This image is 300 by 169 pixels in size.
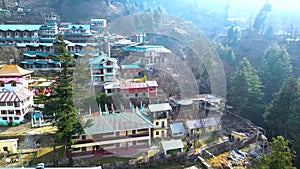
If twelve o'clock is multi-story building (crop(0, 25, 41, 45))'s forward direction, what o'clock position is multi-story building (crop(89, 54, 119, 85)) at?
multi-story building (crop(89, 54, 119, 85)) is roughly at 11 o'clock from multi-story building (crop(0, 25, 41, 45)).

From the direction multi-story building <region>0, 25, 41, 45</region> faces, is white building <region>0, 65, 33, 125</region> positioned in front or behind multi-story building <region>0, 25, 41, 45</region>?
in front

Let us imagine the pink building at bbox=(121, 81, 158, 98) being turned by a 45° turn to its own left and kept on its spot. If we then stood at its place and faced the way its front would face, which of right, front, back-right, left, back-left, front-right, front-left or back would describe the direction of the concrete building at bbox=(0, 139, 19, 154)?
right

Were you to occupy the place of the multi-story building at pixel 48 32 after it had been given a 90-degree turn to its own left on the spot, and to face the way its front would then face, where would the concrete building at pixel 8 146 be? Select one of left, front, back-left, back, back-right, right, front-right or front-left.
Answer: right

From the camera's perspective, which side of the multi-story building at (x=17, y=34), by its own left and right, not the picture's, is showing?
front

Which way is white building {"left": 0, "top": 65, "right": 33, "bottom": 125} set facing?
toward the camera

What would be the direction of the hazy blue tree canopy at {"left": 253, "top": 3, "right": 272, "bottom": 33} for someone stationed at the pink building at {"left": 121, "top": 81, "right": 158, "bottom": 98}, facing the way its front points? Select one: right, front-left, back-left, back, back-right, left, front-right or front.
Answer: back-left

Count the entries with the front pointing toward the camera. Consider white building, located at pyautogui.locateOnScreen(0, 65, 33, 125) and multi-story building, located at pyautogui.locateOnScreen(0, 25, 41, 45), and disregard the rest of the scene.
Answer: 2

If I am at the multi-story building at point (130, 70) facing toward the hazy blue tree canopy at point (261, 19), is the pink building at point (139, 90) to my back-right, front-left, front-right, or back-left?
back-right

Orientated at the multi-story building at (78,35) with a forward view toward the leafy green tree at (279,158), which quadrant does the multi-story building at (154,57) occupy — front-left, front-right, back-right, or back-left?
front-left

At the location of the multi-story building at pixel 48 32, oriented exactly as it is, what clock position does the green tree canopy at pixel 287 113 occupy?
The green tree canopy is roughly at 11 o'clock from the multi-story building.

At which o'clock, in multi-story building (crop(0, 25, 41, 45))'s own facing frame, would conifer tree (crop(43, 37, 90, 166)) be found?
The conifer tree is roughly at 12 o'clock from the multi-story building.

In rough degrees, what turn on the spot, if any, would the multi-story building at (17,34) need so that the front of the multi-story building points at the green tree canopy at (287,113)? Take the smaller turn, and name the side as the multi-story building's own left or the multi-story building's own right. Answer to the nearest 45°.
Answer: approximately 45° to the multi-story building's own left

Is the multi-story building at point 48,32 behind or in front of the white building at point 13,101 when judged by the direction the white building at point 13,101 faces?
behind

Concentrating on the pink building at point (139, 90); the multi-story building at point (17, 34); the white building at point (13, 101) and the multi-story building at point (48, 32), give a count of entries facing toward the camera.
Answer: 4

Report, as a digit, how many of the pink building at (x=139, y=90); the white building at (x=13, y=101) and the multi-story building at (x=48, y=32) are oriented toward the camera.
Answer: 3
